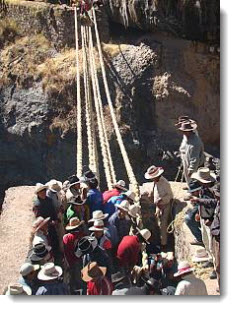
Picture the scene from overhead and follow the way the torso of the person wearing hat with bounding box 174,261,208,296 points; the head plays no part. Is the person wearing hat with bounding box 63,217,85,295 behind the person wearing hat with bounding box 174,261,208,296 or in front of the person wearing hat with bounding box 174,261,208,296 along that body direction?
in front

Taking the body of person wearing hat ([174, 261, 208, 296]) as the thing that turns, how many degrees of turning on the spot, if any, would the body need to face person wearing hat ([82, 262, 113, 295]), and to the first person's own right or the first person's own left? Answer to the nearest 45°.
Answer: approximately 45° to the first person's own left

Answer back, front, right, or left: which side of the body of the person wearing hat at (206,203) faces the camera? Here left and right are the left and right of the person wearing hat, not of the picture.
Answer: left

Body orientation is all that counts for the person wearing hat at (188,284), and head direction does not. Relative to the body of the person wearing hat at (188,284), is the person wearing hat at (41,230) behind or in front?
in front

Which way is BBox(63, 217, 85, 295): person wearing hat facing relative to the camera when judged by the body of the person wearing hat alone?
to the viewer's right
